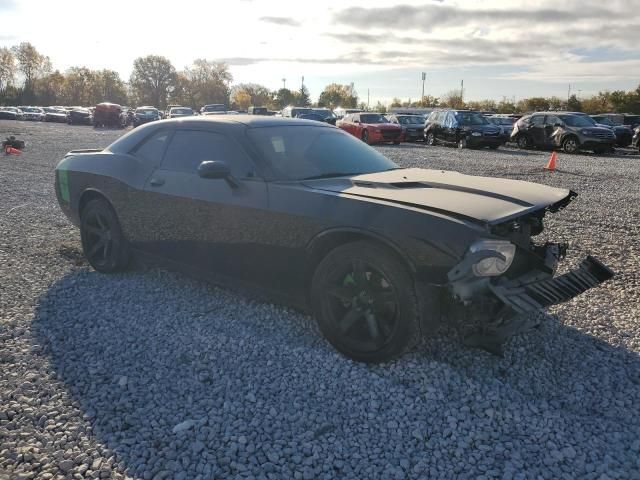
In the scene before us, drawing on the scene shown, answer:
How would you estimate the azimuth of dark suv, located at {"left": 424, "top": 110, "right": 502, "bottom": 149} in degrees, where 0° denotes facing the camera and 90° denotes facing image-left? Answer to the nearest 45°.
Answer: approximately 315°

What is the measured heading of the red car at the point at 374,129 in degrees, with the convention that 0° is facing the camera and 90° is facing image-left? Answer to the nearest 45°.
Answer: approximately 315°

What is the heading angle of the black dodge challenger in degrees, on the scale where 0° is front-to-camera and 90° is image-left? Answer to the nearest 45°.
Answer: approximately 315°

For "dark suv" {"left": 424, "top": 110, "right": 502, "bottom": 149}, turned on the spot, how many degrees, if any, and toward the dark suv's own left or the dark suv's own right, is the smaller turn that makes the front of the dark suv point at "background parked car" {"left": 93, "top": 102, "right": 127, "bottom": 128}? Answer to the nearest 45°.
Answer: approximately 135° to the dark suv's own right

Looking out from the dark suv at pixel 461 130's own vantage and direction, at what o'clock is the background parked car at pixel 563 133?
The background parked car is roughly at 11 o'clock from the dark suv.

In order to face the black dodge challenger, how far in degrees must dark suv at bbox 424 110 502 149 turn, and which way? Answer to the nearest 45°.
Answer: approximately 45° to its right

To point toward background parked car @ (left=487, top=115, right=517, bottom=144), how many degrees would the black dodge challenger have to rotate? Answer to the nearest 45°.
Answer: approximately 135° to its left

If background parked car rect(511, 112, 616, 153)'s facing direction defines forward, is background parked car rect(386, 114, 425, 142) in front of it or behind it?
behind

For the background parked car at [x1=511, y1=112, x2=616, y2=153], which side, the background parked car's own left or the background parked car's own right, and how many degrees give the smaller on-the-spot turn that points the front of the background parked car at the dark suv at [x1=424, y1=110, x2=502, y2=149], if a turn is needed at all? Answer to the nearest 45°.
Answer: approximately 135° to the background parked car's own right

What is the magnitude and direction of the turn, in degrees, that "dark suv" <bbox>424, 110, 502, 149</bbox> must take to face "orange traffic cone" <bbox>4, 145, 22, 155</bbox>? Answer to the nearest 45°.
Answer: approximately 90° to its right
